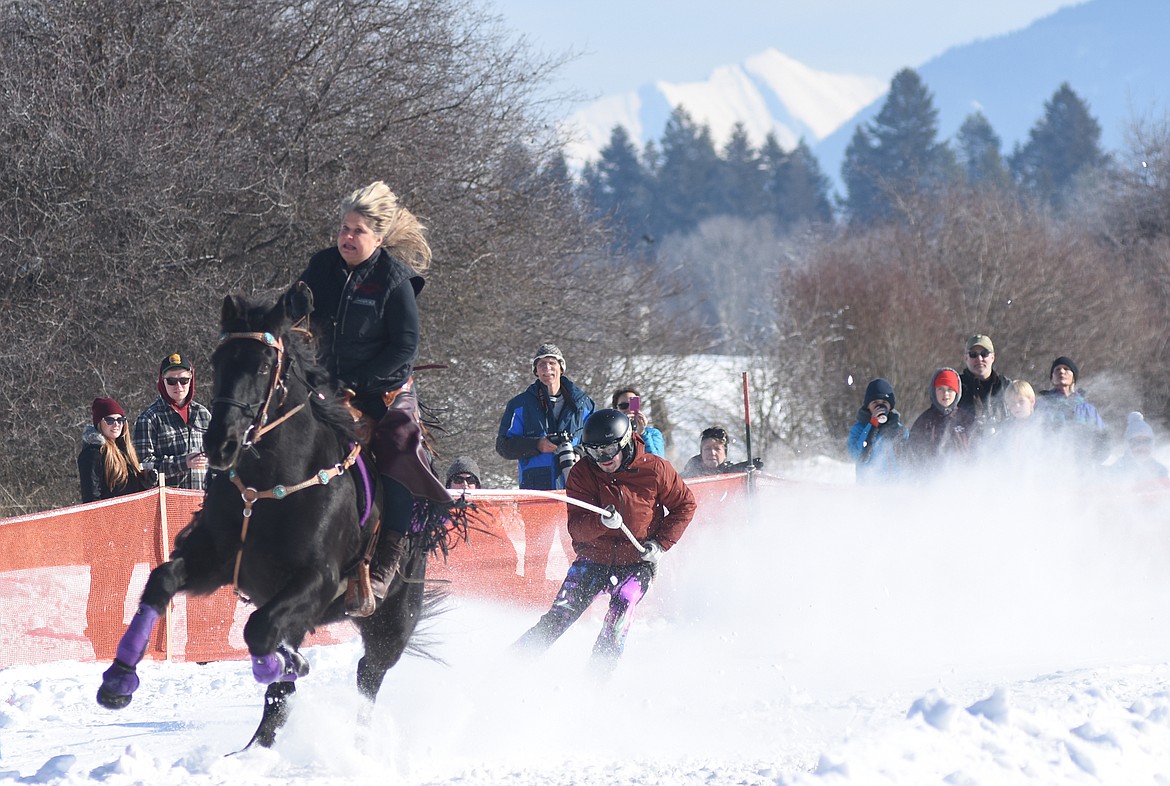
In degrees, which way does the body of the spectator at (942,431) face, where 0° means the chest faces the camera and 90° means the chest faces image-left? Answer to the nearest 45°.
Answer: approximately 0°

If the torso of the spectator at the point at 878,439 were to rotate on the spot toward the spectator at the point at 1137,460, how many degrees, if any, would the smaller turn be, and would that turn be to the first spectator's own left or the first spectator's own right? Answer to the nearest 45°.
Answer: approximately 135° to the first spectator's own left

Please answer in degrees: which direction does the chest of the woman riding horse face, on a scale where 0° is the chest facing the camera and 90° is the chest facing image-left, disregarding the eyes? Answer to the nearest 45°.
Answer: approximately 45°

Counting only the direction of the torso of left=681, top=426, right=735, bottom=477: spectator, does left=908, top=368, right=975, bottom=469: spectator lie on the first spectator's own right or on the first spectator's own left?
on the first spectator's own left

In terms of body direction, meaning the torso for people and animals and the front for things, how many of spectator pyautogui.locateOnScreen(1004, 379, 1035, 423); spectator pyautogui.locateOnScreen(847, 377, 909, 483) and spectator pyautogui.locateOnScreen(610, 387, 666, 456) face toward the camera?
3

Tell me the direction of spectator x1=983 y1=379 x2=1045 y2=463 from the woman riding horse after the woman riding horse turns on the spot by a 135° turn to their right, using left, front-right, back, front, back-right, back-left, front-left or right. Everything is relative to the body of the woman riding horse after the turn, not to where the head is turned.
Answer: front-right

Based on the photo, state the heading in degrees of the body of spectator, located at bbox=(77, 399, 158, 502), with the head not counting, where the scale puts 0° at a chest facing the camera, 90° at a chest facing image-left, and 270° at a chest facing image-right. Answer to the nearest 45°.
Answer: approximately 315°

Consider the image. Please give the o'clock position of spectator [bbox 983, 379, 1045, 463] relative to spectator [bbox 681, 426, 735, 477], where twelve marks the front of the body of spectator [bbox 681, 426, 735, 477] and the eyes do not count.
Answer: spectator [bbox 983, 379, 1045, 463] is roughly at 9 o'clock from spectator [bbox 681, 426, 735, 477].

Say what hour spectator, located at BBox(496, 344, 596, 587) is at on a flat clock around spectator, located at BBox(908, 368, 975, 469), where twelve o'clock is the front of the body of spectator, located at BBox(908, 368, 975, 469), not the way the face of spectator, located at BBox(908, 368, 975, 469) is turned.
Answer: spectator, located at BBox(496, 344, 596, 587) is roughly at 2 o'clock from spectator, located at BBox(908, 368, 975, 469).

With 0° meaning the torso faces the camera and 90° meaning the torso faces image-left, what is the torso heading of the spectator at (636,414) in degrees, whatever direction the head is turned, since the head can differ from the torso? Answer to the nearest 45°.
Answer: approximately 0°
